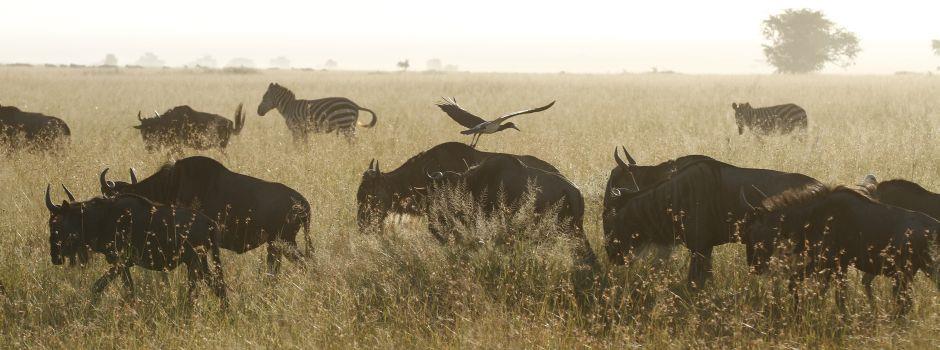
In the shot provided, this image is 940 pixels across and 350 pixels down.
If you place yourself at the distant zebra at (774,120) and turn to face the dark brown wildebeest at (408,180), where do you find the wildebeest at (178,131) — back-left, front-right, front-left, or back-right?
front-right

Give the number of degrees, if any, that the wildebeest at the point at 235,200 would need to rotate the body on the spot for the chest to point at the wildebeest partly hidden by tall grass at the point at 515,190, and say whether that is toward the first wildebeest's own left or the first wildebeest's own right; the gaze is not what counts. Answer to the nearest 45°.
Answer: approximately 180°

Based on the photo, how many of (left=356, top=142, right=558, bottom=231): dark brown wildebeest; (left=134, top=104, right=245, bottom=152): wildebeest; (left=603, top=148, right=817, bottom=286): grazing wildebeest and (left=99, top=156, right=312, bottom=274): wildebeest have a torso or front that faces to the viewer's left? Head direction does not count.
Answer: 4

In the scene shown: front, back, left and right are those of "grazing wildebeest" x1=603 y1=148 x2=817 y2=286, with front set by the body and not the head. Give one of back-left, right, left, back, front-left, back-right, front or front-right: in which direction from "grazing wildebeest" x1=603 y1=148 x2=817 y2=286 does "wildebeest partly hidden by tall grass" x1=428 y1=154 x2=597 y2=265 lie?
front

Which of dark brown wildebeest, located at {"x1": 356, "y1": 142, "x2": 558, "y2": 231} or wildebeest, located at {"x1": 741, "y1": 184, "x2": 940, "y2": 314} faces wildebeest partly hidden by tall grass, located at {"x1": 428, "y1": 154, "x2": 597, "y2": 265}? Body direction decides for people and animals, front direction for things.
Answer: the wildebeest

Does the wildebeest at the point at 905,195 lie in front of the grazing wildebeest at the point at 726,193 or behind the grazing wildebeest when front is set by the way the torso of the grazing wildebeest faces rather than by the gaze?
behind

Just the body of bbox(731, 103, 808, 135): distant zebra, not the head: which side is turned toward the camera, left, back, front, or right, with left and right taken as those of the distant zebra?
left

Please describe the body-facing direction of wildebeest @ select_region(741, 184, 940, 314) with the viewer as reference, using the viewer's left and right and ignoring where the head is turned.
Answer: facing to the left of the viewer

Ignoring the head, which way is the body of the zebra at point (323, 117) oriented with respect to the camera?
to the viewer's left

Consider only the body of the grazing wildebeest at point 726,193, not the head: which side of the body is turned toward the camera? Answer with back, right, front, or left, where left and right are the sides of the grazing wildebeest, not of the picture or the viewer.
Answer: left

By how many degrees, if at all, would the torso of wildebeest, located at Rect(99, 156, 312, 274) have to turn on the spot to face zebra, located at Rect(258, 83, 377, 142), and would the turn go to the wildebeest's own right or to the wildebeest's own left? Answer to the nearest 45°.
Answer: approximately 90° to the wildebeest's own right

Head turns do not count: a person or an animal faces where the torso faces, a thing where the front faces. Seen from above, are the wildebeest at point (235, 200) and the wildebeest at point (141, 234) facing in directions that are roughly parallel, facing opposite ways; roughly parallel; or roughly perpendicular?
roughly parallel

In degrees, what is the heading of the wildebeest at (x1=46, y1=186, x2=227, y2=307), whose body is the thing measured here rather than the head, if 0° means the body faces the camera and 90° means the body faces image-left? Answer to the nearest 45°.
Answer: approximately 90°

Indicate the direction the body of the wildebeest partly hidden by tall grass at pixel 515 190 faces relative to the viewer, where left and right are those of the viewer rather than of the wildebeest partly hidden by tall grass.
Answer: facing to the left of the viewer
